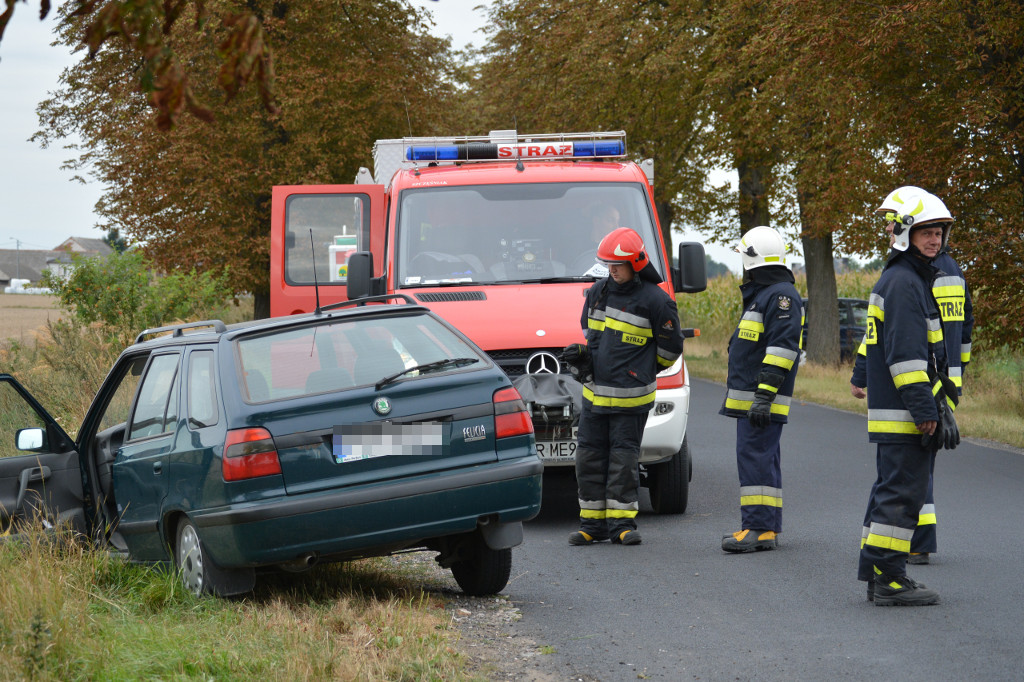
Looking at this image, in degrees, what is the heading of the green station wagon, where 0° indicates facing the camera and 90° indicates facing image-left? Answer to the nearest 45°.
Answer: approximately 135°

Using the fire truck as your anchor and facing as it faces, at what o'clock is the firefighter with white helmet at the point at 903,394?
The firefighter with white helmet is roughly at 11 o'clock from the fire truck.

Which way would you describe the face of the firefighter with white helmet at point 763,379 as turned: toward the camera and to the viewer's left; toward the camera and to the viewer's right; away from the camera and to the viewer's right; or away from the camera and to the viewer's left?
away from the camera and to the viewer's left

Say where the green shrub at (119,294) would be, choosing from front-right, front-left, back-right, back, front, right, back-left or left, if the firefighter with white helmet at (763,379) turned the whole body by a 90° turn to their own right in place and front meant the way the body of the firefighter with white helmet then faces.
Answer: front-left

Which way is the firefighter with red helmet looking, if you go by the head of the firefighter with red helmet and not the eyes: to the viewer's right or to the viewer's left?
to the viewer's left

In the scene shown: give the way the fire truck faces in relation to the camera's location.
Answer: facing the viewer

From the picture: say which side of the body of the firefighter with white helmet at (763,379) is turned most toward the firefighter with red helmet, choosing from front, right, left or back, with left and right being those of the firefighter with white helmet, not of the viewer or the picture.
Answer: front

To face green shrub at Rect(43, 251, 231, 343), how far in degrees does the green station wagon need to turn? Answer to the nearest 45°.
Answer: approximately 45° to its right

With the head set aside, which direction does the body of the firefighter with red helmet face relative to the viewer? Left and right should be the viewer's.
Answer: facing the viewer and to the left of the viewer

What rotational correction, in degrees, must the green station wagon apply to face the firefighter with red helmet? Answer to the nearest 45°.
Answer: approximately 90° to its right

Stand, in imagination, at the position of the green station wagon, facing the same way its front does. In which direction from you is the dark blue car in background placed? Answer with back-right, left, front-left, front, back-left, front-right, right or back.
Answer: right
